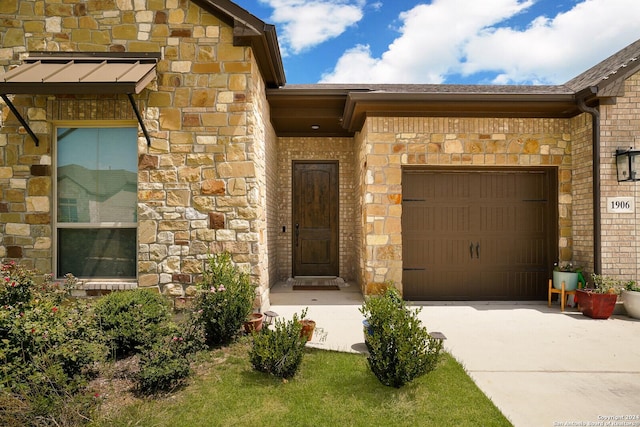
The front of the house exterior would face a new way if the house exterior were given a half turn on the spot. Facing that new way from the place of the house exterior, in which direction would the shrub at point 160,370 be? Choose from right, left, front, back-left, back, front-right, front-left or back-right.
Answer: back

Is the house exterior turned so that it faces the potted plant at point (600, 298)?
no

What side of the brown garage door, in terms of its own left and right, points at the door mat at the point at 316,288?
right

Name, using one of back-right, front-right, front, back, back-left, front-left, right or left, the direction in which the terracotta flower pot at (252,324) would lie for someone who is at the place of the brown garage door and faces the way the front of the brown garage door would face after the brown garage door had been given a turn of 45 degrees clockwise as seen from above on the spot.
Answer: front

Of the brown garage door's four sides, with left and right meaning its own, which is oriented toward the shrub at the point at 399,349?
front

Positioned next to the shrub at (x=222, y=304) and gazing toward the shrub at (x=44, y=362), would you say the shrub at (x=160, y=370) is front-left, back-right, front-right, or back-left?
front-left

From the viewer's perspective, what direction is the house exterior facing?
toward the camera

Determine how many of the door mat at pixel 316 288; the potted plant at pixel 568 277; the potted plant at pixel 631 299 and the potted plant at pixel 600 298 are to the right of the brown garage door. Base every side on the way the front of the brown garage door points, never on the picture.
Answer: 1

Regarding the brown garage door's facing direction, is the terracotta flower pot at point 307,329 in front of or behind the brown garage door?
in front

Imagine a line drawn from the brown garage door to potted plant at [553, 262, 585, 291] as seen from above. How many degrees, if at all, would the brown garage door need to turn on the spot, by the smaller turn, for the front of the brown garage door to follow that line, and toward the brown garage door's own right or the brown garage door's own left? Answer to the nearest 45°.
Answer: approximately 90° to the brown garage door's own left
